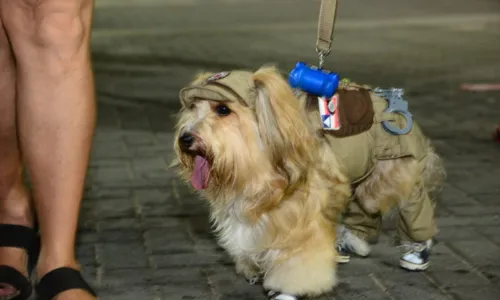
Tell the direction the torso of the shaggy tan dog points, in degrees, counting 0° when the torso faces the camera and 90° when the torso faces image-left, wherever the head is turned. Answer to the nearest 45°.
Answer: approximately 45°
